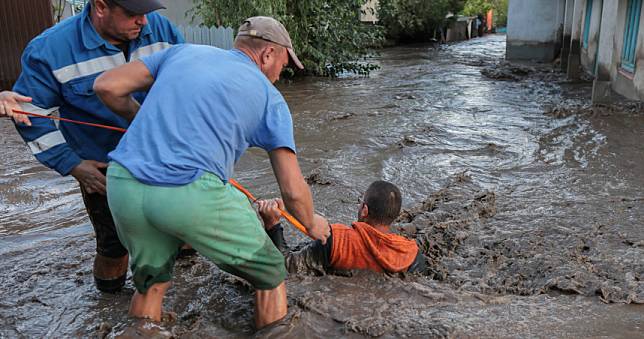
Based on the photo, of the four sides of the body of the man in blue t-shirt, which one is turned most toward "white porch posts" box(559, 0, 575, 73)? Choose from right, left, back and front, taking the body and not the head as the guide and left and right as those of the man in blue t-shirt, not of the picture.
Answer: front

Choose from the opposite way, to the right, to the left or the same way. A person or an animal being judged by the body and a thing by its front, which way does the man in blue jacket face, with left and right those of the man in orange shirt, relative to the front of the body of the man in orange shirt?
the opposite way

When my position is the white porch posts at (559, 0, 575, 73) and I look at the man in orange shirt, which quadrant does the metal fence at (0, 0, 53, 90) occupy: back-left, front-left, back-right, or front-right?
front-right

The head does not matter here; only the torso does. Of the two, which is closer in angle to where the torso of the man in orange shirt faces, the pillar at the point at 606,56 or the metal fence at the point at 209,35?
the metal fence

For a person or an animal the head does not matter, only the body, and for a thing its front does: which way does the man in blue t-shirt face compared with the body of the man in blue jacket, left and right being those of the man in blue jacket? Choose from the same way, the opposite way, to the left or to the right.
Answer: to the left

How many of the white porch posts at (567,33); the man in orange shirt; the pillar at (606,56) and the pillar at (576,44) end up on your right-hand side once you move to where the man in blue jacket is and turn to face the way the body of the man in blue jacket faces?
0

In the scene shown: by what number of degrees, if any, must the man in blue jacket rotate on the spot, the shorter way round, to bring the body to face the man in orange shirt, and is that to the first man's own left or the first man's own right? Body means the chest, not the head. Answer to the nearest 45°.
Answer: approximately 45° to the first man's own left

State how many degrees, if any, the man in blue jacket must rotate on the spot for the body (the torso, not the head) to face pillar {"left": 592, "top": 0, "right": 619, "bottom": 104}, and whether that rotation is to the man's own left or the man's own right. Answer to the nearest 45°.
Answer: approximately 90° to the man's own left

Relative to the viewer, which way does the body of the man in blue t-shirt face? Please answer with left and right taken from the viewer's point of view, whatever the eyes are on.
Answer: facing away from the viewer and to the right of the viewer

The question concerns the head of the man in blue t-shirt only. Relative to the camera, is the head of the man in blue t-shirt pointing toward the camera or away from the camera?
away from the camera

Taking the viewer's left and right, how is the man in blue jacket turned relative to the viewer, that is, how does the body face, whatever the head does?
facing the viewer and to the right of the viewer

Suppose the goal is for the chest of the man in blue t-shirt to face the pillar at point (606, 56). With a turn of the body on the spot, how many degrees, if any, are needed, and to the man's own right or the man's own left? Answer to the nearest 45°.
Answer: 0° — they already face it

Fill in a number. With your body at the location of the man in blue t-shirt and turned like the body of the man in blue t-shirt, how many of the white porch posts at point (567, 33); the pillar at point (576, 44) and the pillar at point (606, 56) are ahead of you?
3

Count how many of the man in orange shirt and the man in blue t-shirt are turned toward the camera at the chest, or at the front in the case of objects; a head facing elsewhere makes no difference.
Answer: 0

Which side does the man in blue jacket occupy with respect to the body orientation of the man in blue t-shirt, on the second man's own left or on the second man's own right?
on the second man's own left

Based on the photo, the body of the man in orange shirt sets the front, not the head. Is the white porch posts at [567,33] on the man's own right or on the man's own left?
on the man's own right

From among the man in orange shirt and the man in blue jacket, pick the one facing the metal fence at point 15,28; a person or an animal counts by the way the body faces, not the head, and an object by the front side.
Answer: the man in orange shirt

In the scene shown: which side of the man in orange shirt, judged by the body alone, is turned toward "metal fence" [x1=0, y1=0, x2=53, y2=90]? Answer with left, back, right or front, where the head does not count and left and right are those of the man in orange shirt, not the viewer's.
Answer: front

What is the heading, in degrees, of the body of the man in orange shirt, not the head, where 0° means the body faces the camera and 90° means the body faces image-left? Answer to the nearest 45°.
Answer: approximately 135°
